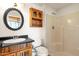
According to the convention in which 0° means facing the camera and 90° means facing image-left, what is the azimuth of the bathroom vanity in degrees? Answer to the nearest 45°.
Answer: approximately 315°

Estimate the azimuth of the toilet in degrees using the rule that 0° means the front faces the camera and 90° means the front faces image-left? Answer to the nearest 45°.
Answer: approximately 315°
